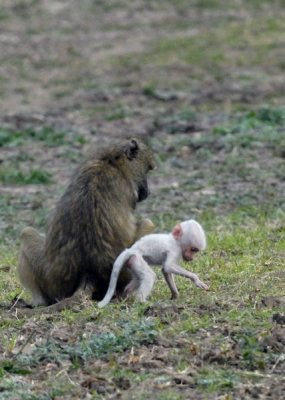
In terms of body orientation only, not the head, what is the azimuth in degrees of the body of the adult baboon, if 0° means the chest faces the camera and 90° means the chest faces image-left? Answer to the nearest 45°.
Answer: approximately 225°

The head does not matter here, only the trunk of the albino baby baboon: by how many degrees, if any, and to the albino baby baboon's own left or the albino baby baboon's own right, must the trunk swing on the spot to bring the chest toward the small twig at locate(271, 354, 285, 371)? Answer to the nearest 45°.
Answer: approximately 45° to the albino baby baboon's own right

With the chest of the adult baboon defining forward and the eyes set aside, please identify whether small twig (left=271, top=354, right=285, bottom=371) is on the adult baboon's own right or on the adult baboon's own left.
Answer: on the adult baboon's own right

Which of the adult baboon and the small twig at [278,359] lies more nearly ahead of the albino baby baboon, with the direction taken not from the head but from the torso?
the small twig

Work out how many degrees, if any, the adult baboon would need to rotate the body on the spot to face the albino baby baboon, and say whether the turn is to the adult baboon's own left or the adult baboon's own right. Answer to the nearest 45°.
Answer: approximately 90° to the adult baboon's own right

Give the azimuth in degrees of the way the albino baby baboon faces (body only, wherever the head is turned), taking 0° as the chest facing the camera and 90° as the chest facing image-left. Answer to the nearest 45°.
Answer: approximately 270°

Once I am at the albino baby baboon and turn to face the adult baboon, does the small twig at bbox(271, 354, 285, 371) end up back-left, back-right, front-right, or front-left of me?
back-left
